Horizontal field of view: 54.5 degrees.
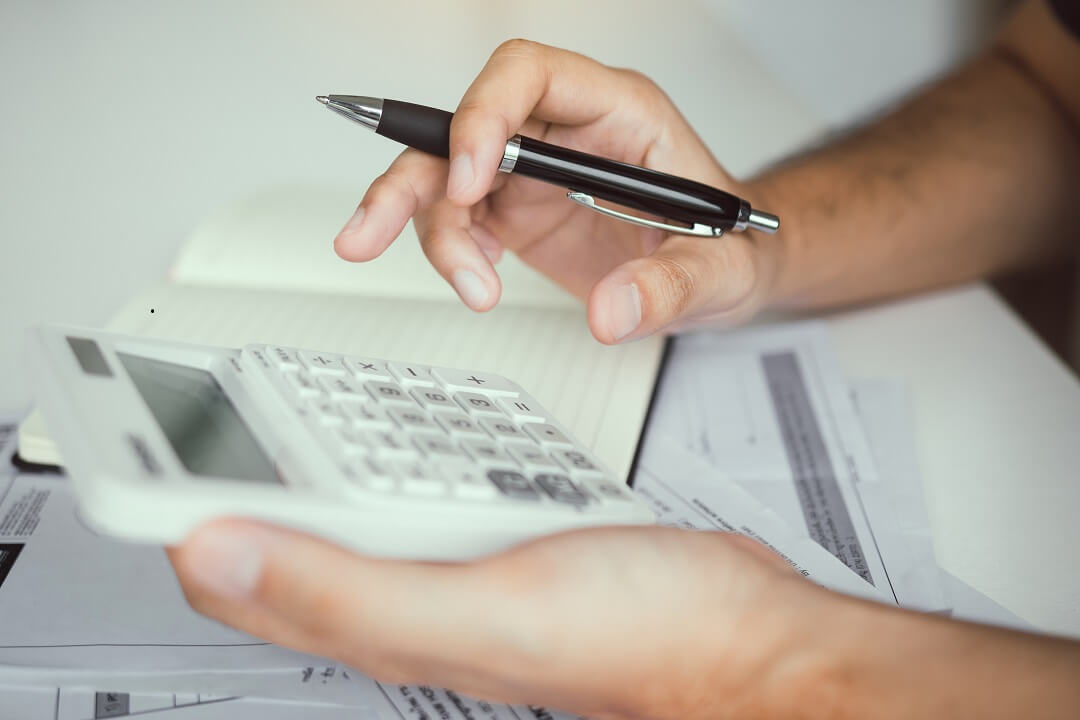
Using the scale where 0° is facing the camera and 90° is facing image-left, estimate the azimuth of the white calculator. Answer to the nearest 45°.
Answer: approximately 270°
